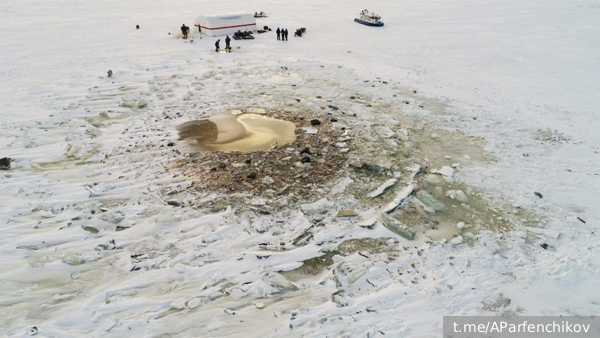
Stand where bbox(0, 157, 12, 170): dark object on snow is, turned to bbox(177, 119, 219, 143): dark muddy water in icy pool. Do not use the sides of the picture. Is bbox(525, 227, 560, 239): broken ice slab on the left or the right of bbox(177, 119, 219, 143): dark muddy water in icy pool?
right
